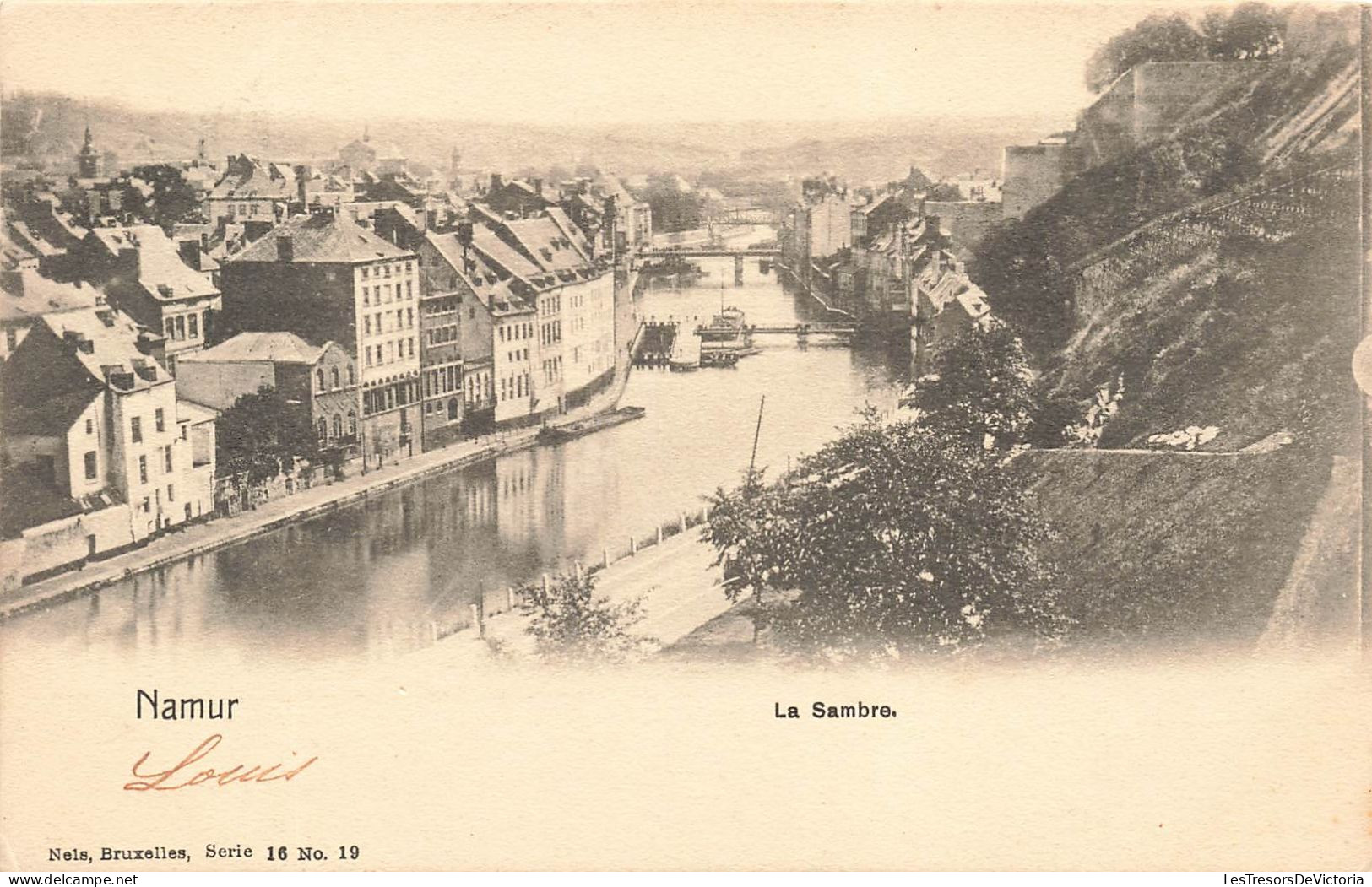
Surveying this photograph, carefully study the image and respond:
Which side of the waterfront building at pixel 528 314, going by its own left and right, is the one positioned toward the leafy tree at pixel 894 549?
front

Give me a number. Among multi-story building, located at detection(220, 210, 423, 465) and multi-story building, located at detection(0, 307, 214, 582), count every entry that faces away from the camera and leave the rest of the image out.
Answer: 0

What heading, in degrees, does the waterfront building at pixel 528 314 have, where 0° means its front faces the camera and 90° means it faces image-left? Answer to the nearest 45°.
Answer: approximately 315°

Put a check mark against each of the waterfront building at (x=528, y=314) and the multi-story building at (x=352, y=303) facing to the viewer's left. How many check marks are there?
0

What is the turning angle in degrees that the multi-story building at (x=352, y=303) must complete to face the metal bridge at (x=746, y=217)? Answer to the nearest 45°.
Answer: approximately 45° to its left

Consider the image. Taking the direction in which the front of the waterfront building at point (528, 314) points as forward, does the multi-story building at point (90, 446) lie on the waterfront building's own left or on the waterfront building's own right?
on the waterfront building's own right

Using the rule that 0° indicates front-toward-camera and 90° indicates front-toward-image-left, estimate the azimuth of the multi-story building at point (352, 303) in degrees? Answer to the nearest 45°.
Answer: approximately 315°
